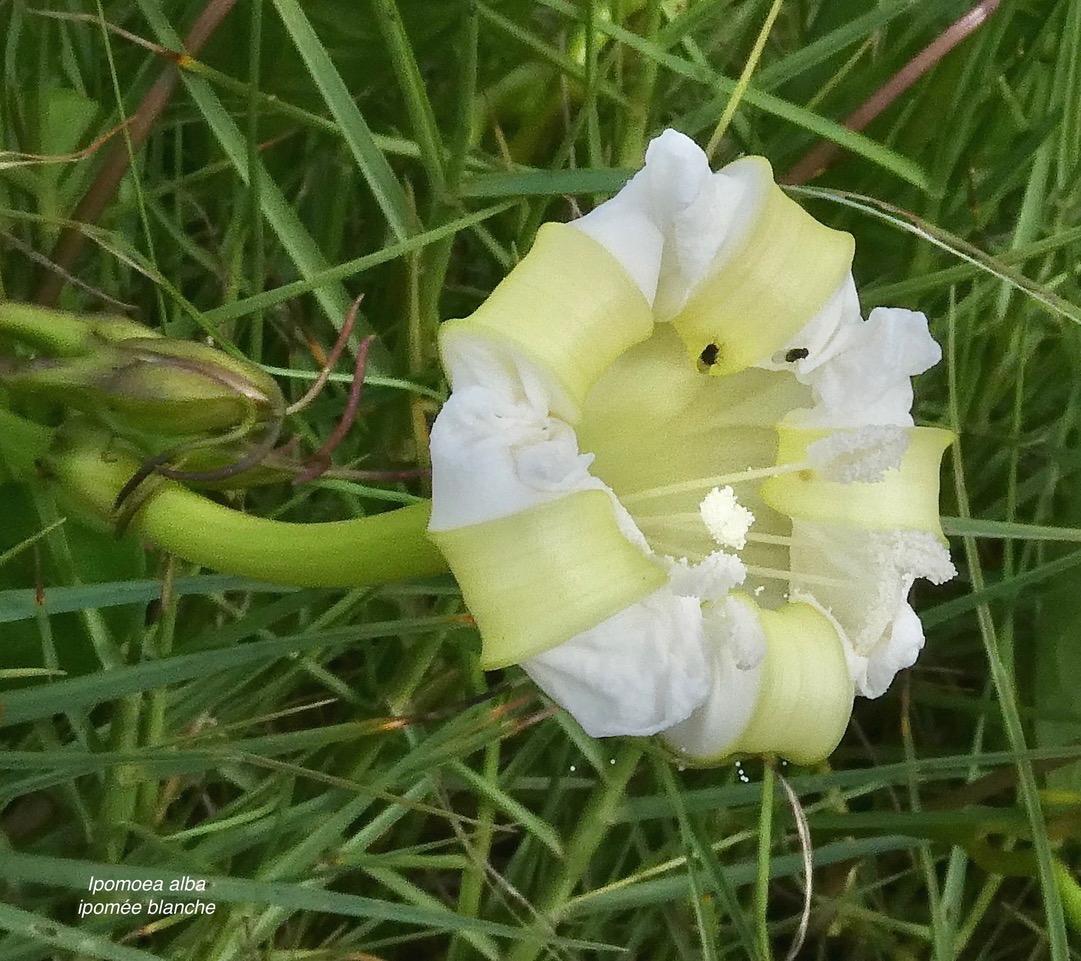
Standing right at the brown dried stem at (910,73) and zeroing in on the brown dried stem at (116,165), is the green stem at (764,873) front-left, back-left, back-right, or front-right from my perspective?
front-left

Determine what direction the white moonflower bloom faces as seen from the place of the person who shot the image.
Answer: facing the viewer and to the right of the viewer

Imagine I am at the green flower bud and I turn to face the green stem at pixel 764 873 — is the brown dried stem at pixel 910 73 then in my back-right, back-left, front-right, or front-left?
front-left

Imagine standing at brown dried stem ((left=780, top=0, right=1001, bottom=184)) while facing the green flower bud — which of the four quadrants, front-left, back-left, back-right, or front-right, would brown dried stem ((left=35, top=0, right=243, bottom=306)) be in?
front-right
